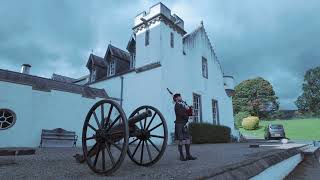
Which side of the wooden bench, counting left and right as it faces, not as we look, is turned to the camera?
front

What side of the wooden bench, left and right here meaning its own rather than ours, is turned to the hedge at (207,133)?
left

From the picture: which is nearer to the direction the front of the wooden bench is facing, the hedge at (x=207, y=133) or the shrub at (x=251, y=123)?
the hedge

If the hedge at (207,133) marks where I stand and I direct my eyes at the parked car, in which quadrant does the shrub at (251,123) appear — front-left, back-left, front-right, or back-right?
front-left

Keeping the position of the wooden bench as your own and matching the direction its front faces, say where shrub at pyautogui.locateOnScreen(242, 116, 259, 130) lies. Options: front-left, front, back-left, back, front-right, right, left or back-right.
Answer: back-left

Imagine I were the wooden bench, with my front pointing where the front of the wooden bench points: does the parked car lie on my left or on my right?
on my left

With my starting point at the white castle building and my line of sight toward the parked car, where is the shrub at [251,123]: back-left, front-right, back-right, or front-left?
front-left
